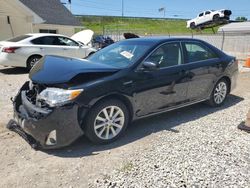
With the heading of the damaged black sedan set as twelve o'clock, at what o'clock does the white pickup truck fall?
The white pickup truck is roughly at 5 o'clock from the damaged black sedan.

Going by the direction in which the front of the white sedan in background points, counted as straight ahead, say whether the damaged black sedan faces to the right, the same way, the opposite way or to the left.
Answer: the opposite way

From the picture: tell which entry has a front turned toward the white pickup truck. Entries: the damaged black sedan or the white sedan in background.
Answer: the white sedan in background

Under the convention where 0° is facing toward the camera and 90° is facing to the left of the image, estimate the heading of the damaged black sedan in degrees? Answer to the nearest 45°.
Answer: approximately 45°

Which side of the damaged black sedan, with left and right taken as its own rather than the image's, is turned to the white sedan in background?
right

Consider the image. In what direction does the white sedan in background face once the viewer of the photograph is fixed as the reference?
facing away from the viewer and to the right of the viewer

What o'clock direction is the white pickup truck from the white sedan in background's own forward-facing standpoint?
The white pickup truck is roughly at 12 o'clock from the white sedan in background.
